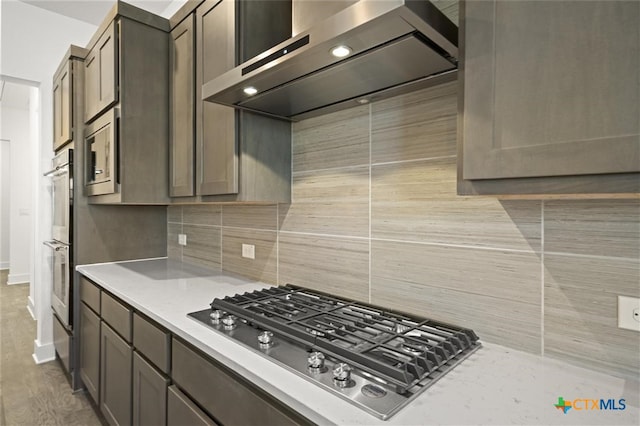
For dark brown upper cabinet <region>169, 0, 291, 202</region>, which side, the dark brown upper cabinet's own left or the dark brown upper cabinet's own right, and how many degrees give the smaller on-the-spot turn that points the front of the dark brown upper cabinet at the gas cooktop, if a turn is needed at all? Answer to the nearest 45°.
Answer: approximately 90° to the dark brown upper cabinet's own left

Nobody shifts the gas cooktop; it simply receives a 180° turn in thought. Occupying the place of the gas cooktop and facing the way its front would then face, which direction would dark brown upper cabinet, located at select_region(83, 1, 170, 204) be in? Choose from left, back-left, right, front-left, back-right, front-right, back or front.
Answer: left

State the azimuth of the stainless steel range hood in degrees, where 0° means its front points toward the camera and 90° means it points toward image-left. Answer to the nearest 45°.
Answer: approximately 45°

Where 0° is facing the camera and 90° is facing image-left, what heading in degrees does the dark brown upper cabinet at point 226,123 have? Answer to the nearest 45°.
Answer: approximately 45°

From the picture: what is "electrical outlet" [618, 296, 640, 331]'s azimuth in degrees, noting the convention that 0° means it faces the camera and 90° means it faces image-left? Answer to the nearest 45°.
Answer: approximately 0°

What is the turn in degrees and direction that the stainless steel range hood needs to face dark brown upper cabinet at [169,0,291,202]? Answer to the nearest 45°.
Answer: approximately 90° to its right

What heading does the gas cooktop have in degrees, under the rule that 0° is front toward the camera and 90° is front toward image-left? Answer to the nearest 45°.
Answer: approximately 45°
